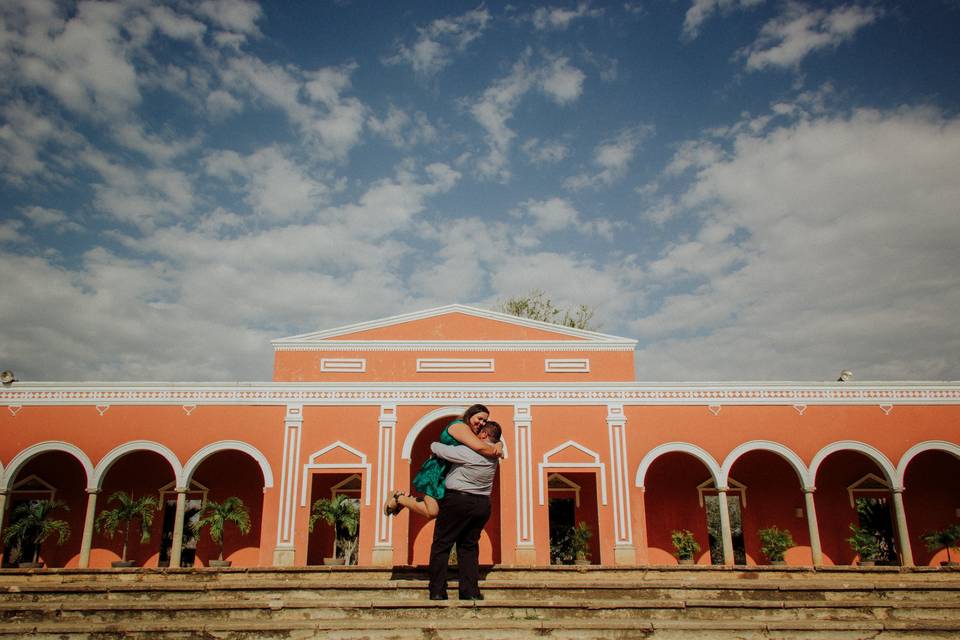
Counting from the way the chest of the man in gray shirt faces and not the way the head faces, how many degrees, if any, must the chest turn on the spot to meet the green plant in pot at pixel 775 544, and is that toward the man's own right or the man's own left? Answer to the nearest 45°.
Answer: approximately 90° to the man's own right

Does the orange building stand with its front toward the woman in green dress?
yes

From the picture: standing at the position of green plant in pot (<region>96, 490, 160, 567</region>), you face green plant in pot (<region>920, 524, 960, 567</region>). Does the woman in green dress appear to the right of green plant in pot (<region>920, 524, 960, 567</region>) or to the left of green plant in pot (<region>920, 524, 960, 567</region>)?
right

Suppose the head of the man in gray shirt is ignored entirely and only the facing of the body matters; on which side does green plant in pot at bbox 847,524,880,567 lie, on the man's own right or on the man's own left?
on the man's own right

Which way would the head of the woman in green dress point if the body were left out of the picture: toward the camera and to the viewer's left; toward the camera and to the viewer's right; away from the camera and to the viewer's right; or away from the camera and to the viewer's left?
toward the camera and to the viewer's right

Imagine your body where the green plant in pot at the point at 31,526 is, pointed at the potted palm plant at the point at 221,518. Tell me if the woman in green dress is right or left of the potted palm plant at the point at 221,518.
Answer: right

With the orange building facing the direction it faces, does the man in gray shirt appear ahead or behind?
ahead

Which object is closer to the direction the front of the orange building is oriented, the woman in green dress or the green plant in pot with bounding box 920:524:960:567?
the woman in green dress

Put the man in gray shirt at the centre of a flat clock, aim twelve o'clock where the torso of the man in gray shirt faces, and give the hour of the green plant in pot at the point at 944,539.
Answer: The green plant in pot is roughly at 3 o'clock from the man in gray shirt.

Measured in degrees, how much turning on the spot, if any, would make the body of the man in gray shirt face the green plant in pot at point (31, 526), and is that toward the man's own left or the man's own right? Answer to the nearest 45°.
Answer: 0° — they already face it

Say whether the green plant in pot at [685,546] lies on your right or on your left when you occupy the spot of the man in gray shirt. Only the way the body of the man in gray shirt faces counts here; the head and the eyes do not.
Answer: on your right

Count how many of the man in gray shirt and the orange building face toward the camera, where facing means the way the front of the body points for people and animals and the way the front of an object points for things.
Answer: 1

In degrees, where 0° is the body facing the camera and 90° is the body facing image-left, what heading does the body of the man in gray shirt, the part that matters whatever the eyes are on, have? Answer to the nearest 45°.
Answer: approximately 135°

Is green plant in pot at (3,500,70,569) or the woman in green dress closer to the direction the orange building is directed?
the woman in green dress

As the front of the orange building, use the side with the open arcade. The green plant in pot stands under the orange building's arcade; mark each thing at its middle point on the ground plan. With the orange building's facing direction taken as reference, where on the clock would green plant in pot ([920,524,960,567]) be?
The green plant in pot is roughly at 9 o'clock from the orange building.
